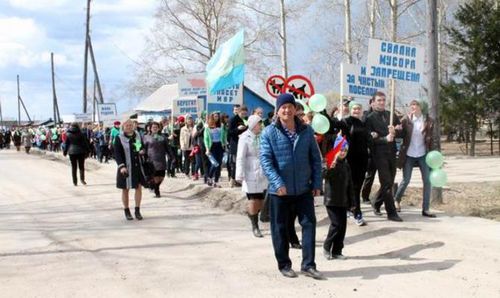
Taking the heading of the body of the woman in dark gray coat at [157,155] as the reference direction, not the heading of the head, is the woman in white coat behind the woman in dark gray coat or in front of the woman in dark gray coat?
in front

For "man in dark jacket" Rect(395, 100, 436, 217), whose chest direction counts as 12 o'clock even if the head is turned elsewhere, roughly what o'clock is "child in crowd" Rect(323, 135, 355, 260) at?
The child in crowd is roughly at 2 o'clock from the man in dark jacket.

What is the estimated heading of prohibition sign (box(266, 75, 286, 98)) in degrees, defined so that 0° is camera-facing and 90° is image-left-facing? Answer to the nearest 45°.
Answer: approximately 0°

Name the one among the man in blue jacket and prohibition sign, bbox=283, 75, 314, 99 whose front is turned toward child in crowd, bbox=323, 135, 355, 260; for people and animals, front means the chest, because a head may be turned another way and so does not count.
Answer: the prohibition sign

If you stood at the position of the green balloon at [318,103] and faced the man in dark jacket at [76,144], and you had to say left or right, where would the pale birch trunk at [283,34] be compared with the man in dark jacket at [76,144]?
right

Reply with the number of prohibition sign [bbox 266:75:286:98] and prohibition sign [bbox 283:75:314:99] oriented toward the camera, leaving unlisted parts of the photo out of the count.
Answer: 2

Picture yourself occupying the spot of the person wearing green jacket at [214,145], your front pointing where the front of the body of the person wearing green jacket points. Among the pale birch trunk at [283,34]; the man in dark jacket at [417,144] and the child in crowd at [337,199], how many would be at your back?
1

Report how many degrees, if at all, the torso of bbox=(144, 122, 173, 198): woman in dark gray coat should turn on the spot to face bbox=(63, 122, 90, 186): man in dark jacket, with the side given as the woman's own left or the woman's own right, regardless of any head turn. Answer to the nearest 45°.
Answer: approximately 135° to the woman's own right

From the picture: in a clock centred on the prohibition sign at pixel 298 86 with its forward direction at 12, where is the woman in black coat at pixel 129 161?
The woman in black coat is roughly at 2 o'clock from the prohibition sign.
